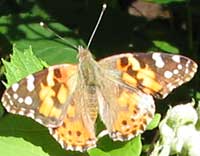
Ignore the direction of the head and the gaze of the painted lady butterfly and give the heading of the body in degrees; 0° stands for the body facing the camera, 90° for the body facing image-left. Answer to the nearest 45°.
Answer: approximately 180°

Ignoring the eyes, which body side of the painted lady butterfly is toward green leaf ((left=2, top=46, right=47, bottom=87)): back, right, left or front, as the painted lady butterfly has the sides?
left

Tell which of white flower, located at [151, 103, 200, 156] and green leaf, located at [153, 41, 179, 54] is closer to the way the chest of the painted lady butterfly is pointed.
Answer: the green leaf

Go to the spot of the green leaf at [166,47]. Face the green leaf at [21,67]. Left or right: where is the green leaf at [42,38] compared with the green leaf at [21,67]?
right

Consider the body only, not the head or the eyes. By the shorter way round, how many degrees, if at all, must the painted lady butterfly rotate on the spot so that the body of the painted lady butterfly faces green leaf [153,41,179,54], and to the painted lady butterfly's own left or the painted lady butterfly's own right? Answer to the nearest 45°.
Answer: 0° — it already faces it
